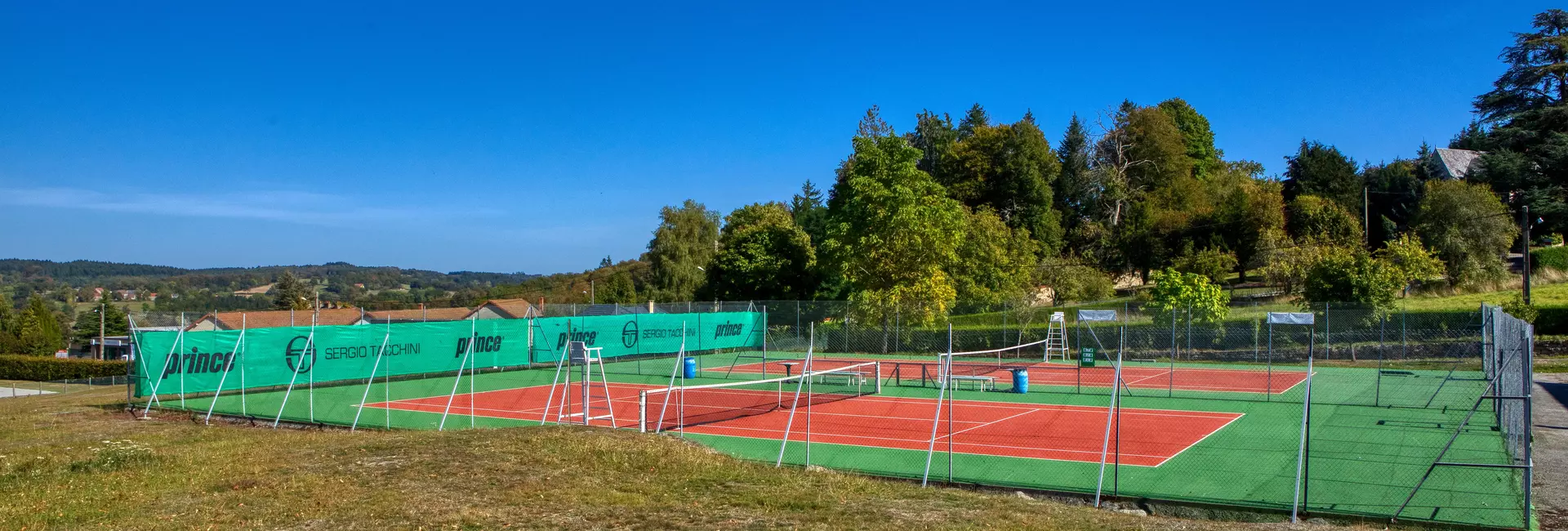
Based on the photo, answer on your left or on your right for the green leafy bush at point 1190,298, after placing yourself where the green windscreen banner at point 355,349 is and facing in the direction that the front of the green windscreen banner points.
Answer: on your left

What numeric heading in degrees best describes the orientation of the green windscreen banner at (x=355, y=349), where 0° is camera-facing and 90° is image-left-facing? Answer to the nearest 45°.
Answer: approximately 315°

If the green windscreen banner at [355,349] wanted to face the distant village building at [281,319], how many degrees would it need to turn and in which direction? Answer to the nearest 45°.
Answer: approximately 135° to its left

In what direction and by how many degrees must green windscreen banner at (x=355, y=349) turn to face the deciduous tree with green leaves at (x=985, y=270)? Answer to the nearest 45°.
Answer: approximately 90° to its left

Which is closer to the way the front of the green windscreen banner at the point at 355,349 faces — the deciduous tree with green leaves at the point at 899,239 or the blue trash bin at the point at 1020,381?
the blue trash bin

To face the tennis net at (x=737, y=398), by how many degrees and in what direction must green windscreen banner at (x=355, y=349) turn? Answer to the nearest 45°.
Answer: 0° — it already faces it
